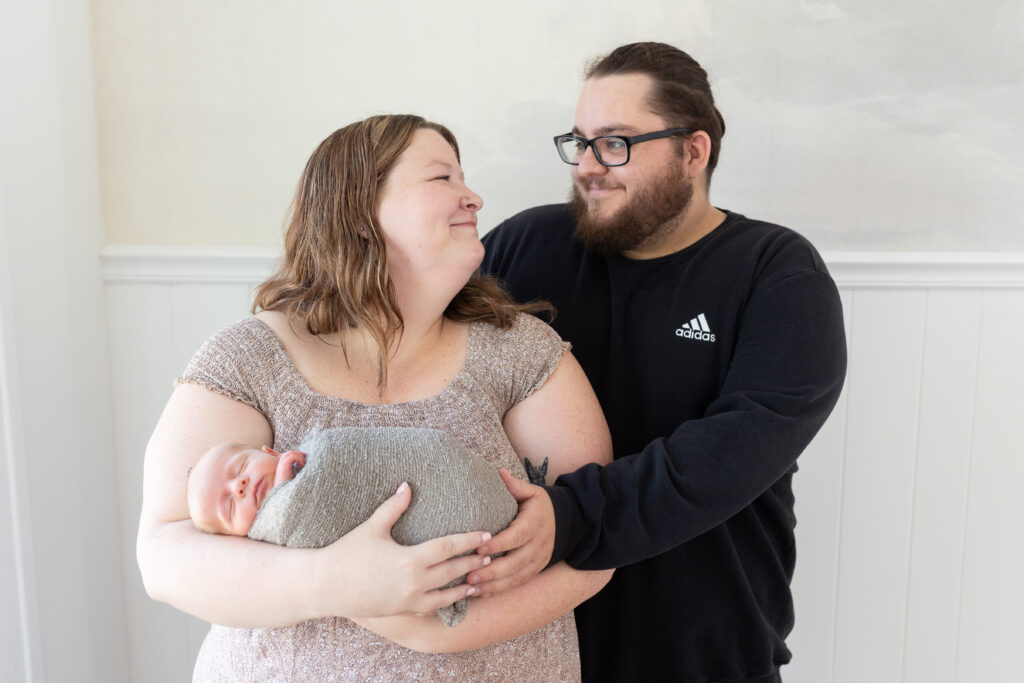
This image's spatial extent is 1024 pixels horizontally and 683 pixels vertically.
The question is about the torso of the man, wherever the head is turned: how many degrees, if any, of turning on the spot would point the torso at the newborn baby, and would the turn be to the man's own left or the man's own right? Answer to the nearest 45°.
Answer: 0° — they already face them

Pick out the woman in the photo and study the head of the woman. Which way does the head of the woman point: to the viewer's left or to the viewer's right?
to the viewer's right

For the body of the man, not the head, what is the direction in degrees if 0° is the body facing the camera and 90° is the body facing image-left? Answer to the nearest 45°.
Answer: approximately 45°

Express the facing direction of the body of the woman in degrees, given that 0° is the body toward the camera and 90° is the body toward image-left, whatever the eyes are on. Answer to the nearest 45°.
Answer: approximately 0°
